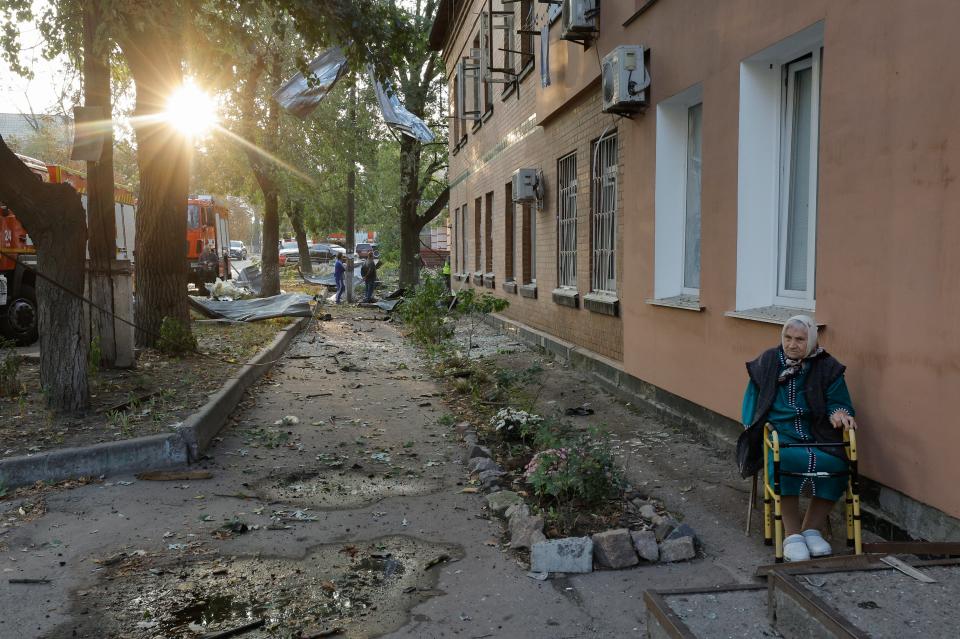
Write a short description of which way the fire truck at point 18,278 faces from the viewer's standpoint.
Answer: facing the viewer and to the left of the viewer

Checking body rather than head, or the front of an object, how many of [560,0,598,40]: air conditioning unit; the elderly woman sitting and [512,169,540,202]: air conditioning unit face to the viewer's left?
2

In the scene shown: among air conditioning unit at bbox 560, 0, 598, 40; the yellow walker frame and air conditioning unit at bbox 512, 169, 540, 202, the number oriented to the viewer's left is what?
2

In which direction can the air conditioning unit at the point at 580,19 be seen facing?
to the viewer's left

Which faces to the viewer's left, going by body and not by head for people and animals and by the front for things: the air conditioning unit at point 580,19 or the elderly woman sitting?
the air conditioning unit

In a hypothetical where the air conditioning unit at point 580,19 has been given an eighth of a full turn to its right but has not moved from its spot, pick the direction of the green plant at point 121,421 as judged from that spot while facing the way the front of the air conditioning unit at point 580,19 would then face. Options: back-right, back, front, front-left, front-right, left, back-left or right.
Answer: left

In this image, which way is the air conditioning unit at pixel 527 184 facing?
to the viewer's left

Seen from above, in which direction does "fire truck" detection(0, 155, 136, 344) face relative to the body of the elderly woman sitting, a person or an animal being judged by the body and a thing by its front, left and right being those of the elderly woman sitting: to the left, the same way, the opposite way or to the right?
the same way

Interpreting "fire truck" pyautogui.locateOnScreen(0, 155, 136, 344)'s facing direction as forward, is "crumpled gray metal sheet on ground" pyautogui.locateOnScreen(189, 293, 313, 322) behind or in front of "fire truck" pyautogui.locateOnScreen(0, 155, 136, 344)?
behind

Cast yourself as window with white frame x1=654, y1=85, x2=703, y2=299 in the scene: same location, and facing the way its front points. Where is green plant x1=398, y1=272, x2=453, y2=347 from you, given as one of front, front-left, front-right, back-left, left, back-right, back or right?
right

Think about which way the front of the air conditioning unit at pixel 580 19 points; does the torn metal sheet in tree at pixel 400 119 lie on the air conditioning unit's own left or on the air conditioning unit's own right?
on the air conditioning unit's own right

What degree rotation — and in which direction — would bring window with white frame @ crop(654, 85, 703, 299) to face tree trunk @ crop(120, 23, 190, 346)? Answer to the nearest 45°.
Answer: approximately 45° to its right

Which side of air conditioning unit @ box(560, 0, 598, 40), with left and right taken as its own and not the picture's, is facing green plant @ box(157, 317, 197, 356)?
front

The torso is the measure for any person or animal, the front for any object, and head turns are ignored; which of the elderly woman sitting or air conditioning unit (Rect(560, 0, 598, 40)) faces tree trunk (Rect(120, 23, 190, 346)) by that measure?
the air conditioning unit

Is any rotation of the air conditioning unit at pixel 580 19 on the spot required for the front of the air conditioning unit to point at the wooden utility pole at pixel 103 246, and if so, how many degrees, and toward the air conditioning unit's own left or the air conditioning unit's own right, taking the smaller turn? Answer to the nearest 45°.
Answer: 0° — it already faces it

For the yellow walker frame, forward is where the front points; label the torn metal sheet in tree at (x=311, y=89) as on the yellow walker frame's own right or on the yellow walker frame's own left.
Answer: on the yellow walker frame's own right

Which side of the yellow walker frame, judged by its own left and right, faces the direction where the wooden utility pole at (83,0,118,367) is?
right

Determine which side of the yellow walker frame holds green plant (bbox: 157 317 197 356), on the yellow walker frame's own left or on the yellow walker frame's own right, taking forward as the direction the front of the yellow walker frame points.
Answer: on the yellow walker frame's own right

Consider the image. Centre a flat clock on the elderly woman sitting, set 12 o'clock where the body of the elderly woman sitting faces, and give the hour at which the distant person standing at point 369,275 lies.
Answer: The distant person standing is roughly at 5 o'clock from the elderly woman sitting.

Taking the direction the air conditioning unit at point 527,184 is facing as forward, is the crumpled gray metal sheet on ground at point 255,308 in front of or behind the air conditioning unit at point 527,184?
in front

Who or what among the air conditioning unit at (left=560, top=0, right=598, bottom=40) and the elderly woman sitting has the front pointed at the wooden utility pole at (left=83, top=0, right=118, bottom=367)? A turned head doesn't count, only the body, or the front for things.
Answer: the air conditioning unit
